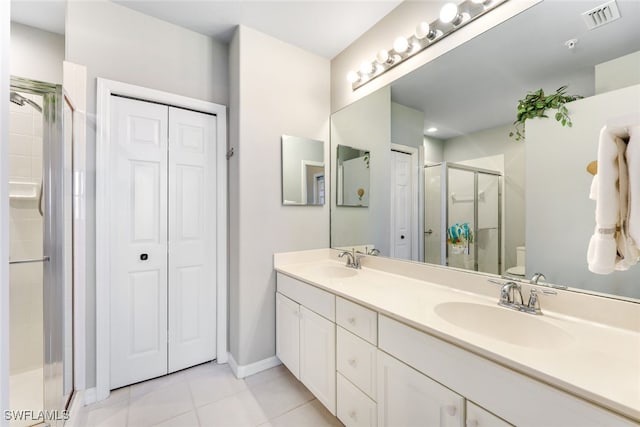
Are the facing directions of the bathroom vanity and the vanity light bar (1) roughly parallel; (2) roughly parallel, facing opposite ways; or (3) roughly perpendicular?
roughly parallel

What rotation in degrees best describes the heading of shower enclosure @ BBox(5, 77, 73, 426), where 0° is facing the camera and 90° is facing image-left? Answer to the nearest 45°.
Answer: approximately 315°

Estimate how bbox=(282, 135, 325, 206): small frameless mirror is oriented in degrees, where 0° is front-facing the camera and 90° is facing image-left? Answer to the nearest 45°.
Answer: approximately 315°

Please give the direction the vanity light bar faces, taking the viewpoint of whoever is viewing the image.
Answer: facing the viewer and to the left of the viewer

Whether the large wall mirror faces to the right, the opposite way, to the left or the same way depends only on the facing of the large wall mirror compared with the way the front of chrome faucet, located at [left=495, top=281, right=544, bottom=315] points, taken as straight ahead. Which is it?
the same way

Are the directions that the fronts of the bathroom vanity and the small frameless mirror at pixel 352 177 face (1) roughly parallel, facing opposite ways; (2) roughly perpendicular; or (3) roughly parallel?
roughly perpendicular

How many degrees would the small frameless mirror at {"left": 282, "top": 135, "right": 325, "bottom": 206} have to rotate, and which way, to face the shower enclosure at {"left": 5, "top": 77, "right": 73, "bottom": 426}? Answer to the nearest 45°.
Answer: approximately 90° to its right

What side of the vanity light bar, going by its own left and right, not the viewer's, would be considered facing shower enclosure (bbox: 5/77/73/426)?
front

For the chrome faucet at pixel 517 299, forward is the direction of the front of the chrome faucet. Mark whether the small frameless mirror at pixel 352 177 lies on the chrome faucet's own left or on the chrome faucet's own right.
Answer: on the chrome faucet's own right

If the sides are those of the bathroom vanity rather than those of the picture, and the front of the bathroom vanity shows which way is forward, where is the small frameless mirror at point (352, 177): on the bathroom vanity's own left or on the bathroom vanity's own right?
on the bathroom vanity's own right

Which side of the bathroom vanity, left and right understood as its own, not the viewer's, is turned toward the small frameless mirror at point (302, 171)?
right

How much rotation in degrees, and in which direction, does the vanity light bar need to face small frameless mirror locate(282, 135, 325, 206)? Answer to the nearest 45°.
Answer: approximately 45° to its right

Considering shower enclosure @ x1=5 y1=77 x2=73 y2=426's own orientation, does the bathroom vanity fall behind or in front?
in front

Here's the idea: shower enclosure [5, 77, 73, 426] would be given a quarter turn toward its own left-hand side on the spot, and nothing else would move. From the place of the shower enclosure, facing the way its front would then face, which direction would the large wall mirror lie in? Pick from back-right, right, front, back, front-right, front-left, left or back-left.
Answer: right

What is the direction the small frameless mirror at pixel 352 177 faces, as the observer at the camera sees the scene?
facing the viewer and to the right of the viewer
